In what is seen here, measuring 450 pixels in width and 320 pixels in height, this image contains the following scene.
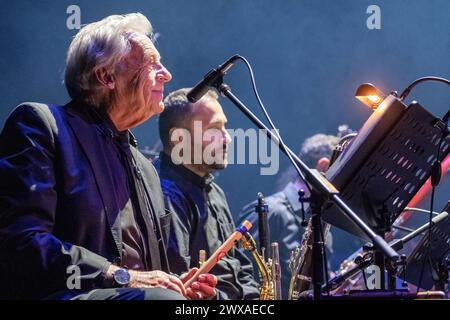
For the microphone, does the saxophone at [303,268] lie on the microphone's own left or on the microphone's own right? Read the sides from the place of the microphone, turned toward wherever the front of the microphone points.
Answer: on the microphone's own right

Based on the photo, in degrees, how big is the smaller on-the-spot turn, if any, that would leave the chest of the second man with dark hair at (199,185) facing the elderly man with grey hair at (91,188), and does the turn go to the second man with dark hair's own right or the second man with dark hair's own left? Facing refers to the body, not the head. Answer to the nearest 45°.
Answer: approximately 90° to the second man with dark hair's own right

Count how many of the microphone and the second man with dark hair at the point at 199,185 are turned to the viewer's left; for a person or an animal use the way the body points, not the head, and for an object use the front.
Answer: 1

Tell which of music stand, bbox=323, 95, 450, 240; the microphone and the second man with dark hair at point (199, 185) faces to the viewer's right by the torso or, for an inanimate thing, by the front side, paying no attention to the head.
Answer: the second man with dark hair

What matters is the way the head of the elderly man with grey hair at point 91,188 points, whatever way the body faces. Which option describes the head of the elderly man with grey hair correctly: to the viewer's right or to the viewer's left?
to the viewer's right

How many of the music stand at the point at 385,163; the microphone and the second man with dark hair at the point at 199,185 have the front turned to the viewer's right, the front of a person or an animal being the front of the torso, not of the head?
1

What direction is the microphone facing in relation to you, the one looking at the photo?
facing to the left of the viewer

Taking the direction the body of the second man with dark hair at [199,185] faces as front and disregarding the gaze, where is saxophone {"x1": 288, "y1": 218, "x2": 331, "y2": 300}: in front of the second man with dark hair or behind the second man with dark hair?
in front

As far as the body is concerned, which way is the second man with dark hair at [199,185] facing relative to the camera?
to the viewer's right

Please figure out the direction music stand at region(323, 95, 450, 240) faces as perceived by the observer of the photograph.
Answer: facing away from the viewer and to the left of the viewer

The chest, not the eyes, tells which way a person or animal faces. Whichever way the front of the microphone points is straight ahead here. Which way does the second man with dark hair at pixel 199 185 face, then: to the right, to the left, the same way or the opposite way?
the opposite way

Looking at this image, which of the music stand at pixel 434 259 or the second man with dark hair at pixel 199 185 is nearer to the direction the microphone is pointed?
the second man with dark hair

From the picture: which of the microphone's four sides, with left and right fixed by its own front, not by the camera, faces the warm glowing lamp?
back

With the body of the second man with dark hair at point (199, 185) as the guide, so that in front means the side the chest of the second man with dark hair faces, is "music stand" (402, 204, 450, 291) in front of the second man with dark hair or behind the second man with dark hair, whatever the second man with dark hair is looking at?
in front
